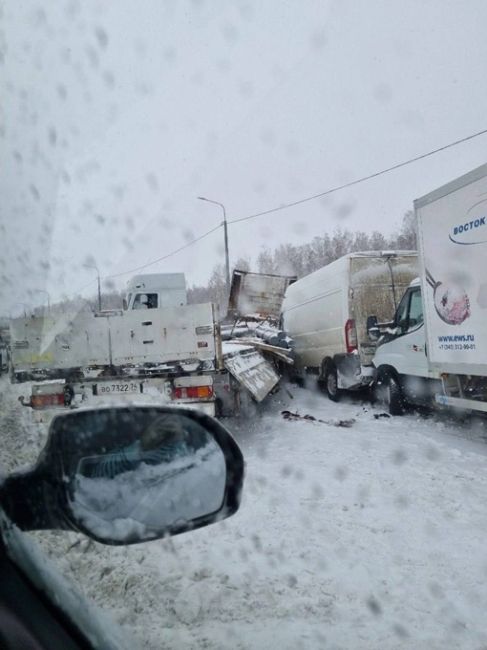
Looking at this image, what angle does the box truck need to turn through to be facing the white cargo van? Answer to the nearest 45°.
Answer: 0° — it already faces it

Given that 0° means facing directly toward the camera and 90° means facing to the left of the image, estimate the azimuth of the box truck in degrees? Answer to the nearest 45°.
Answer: approximately 135°

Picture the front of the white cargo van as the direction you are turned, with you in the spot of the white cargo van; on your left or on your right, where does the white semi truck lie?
on your left

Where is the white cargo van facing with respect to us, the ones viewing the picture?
facing away from the viewer and to the left of the viewer

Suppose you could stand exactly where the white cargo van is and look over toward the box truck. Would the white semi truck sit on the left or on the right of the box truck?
right

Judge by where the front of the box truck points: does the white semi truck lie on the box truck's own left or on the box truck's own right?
on the box truck's own left

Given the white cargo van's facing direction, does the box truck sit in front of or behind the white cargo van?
behind
